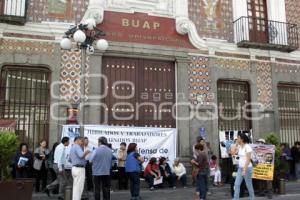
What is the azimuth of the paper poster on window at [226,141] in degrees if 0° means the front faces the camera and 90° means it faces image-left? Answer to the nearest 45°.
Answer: approximately 0°

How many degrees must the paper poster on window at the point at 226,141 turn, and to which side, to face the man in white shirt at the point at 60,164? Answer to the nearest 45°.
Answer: approximately 45° to its right

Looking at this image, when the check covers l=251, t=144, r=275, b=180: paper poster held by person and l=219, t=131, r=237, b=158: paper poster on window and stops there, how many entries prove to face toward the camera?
2

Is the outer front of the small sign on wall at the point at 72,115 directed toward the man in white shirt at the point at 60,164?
yes

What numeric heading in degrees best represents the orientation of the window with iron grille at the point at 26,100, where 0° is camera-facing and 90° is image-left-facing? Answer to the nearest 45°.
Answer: approximately 0°

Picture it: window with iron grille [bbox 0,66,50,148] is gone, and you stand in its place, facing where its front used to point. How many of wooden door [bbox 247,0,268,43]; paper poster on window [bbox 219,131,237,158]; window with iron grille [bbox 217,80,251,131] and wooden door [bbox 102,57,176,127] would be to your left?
4

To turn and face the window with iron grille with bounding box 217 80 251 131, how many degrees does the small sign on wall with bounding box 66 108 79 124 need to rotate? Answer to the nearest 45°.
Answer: approximately 90° to its left
